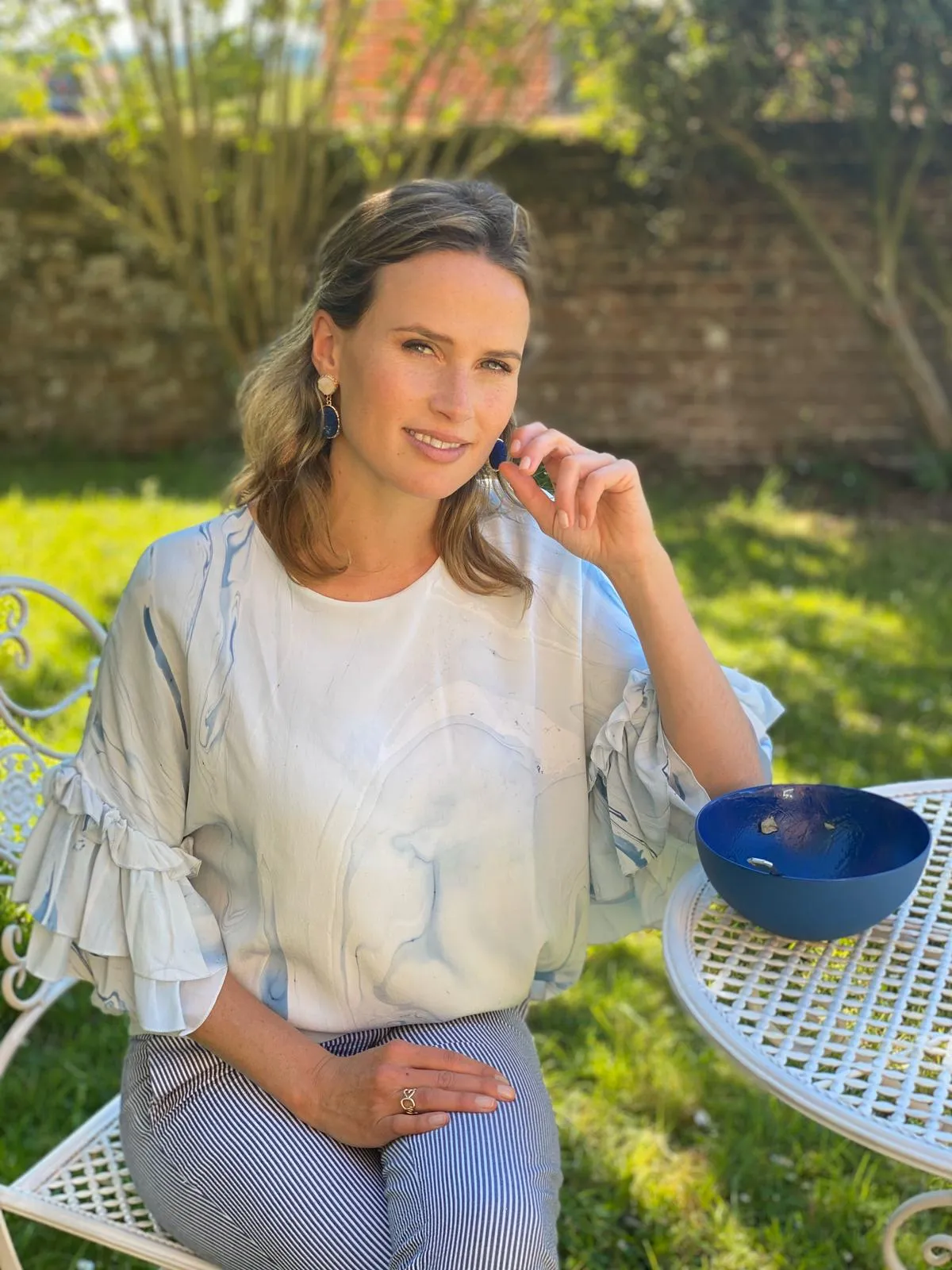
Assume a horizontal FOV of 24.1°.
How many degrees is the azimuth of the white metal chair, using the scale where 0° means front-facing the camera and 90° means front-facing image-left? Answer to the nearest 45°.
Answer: approximately 315°

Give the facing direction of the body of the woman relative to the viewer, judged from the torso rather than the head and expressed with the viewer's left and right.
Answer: facing the viewer
